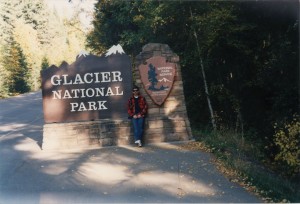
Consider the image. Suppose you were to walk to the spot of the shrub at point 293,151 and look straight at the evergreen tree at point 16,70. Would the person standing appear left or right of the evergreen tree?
left

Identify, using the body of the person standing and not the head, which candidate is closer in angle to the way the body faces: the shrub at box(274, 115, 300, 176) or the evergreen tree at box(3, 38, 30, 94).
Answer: the shrub

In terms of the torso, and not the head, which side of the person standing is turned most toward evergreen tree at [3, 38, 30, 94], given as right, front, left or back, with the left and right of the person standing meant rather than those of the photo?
back

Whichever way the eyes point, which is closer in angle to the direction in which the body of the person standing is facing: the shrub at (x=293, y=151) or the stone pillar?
the shrub

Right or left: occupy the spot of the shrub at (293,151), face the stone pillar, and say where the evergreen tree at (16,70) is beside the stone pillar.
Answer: right

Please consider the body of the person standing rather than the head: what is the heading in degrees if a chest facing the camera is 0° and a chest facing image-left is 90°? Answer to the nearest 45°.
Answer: approximately 0°

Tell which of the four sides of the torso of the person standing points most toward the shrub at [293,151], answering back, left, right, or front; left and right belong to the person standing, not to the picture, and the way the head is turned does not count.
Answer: left

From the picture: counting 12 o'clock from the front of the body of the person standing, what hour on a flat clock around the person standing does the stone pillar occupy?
The stone pillar is roughly at 8 o'clock from the person standing.
